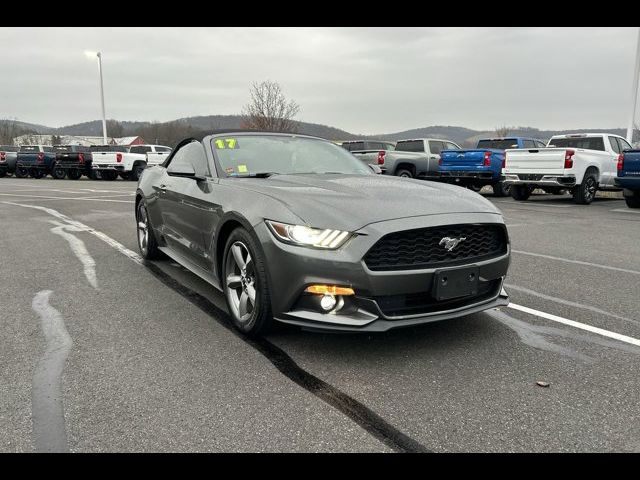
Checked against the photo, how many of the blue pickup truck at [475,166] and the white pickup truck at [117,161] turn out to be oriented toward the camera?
0

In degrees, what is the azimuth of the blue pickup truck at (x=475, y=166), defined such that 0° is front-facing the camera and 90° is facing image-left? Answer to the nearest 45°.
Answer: approximately 225°

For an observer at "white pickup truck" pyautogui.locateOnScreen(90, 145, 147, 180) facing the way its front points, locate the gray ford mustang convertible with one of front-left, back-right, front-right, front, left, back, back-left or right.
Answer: back-right

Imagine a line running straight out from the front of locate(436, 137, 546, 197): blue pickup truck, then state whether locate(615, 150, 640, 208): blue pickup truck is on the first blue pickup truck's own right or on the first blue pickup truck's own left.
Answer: on the first blue pickup truck's own right

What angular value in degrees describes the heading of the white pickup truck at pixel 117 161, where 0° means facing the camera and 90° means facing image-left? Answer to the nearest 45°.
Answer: approximately 225°

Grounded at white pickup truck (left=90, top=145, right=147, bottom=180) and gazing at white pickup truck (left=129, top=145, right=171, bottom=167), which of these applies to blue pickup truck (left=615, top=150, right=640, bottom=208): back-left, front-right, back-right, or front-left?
front-right

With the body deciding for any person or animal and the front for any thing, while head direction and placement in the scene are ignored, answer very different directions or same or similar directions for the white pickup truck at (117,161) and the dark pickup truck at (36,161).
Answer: same or similar directions

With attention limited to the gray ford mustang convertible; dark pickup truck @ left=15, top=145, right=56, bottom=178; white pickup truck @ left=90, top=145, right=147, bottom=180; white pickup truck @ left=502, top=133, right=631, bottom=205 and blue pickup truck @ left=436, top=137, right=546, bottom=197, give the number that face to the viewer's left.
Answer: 0

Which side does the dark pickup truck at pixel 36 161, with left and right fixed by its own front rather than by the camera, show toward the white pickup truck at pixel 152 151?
right

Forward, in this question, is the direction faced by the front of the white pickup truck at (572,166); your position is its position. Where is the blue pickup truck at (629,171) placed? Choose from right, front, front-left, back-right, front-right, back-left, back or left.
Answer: right

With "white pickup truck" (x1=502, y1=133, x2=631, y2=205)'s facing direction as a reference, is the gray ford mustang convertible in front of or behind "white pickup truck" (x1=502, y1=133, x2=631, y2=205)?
behind

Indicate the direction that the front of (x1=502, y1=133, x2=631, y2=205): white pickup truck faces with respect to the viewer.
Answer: facing away from the viewer and to the right of the viewer

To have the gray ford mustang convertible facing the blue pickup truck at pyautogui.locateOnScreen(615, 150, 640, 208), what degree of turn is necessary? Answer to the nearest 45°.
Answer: approximately 90° to its left

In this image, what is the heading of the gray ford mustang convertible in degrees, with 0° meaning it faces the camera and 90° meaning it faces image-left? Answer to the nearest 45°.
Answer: approximately 315°
